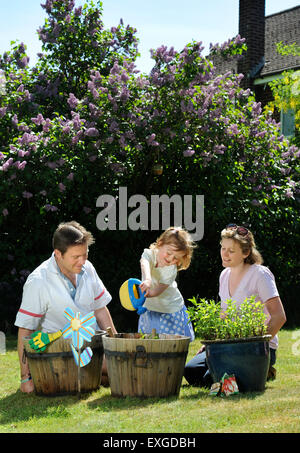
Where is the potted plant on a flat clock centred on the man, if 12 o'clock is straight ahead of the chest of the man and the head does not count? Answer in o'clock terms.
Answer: The potted plant is roughly at 11 o'clock from the man.

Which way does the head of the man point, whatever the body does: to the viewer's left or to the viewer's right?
to the viewer's right

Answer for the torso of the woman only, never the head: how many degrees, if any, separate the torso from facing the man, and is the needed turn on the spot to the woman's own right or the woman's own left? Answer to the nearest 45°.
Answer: approximately 45° to the woman's own right

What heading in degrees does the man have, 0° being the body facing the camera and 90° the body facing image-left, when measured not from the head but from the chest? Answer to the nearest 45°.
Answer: approximately 315°

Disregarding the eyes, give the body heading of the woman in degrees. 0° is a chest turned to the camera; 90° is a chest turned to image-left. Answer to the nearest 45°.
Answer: approximately 45°

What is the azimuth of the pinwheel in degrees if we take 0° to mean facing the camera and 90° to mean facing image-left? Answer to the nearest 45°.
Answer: approximately 0°

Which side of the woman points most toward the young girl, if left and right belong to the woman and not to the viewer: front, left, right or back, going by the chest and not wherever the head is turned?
right

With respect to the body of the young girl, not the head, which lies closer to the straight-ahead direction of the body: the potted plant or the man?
the man

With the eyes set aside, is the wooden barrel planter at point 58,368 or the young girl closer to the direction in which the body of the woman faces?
the wooden barrel planter
